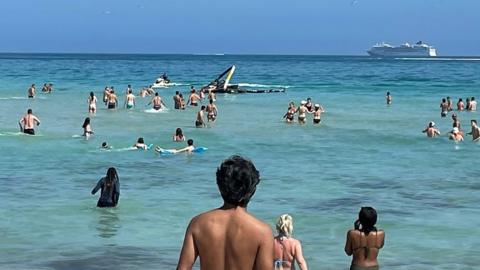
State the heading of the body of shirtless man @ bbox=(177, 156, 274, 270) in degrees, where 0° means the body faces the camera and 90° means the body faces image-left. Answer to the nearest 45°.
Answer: approximately 180°

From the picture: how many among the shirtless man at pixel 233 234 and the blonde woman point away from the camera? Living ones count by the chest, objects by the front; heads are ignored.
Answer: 2

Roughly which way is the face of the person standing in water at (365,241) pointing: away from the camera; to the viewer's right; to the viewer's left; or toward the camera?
away from the camera

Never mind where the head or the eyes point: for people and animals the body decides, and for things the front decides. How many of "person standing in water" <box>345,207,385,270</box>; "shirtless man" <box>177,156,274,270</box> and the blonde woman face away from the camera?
3

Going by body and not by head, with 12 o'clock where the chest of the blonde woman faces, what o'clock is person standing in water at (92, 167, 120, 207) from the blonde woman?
The person standing in water is roughly at 11 o'clock from the blonde woman.

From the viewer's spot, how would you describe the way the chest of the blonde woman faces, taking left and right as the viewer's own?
facing away from the viewer

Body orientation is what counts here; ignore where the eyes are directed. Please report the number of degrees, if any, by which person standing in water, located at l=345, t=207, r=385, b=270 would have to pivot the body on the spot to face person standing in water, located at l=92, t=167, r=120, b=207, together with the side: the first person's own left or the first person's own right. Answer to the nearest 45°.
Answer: approximately 45° to the first person's own left

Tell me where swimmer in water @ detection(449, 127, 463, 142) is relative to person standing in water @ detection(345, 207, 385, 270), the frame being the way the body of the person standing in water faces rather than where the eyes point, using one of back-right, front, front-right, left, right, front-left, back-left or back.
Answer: front

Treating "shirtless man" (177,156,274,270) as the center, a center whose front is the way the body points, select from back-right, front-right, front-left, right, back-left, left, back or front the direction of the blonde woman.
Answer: front

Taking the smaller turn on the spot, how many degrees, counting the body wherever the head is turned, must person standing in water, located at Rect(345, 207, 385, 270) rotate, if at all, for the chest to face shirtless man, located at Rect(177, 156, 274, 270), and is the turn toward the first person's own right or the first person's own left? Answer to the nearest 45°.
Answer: approximately 180°

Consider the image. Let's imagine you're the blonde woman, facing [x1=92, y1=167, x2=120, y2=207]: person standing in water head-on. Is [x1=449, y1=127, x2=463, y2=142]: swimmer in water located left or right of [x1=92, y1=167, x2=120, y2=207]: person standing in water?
right

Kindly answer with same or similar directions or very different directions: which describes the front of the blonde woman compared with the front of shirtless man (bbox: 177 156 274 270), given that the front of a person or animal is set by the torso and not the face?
same or similar directions

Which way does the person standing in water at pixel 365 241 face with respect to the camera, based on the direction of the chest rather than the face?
away from the camera
